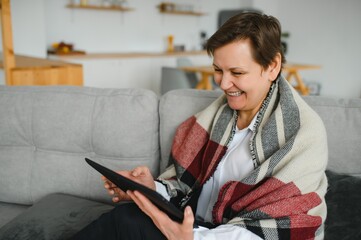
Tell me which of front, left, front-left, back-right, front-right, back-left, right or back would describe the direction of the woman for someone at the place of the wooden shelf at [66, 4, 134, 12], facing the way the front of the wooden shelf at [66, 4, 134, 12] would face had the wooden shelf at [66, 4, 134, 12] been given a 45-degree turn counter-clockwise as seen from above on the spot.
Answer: front-right

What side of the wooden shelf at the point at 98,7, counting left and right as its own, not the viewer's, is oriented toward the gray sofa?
front

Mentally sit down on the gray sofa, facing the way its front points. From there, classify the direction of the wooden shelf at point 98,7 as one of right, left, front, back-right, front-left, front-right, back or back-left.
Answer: back

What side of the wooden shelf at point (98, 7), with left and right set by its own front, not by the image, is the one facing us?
front

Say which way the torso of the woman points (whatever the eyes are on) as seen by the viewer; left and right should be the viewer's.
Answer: facing the viewer and to the left of the viewer

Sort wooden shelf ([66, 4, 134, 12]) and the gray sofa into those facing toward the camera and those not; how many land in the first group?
2

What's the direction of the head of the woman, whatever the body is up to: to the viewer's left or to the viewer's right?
to the viewer's left
